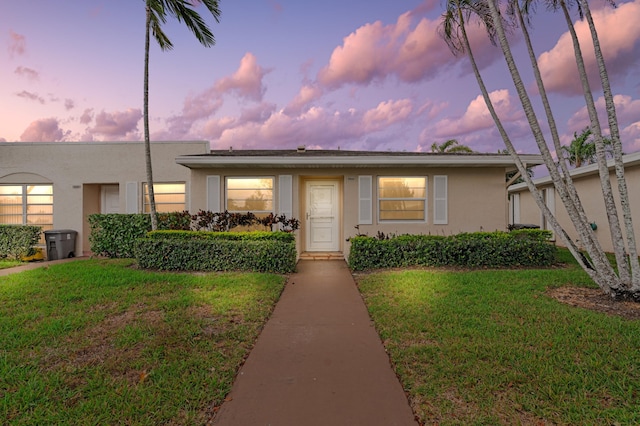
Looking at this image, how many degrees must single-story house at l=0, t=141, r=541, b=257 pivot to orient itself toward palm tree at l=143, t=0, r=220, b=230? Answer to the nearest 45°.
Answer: approximately 90° to its right

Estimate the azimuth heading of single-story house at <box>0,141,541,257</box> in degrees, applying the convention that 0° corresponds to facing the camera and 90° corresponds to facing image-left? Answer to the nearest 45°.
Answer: approximately 0°

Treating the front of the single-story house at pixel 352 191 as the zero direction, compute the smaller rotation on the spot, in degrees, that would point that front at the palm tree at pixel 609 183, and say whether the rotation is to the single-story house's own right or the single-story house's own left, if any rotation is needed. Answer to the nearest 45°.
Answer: approximately 45° to the single-story house's own left

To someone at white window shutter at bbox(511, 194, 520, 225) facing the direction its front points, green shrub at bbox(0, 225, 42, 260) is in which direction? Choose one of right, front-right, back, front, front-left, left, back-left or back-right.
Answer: front-right

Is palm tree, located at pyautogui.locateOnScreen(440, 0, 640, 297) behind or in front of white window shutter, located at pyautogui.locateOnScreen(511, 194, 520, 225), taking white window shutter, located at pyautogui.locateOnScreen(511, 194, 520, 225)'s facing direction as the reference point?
in front

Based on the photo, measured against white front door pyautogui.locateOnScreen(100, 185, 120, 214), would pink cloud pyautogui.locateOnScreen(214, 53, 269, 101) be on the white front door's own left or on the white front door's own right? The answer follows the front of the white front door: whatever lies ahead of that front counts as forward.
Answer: on the white front door's own left

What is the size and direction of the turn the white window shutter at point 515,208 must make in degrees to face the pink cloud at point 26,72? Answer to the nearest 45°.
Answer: approximately 45° to its right

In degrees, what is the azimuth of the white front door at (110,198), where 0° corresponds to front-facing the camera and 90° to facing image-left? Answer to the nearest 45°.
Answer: approximately 0°
